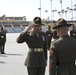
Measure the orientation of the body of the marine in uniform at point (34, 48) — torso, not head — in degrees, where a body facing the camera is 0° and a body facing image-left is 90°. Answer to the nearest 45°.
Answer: approximately 315°
